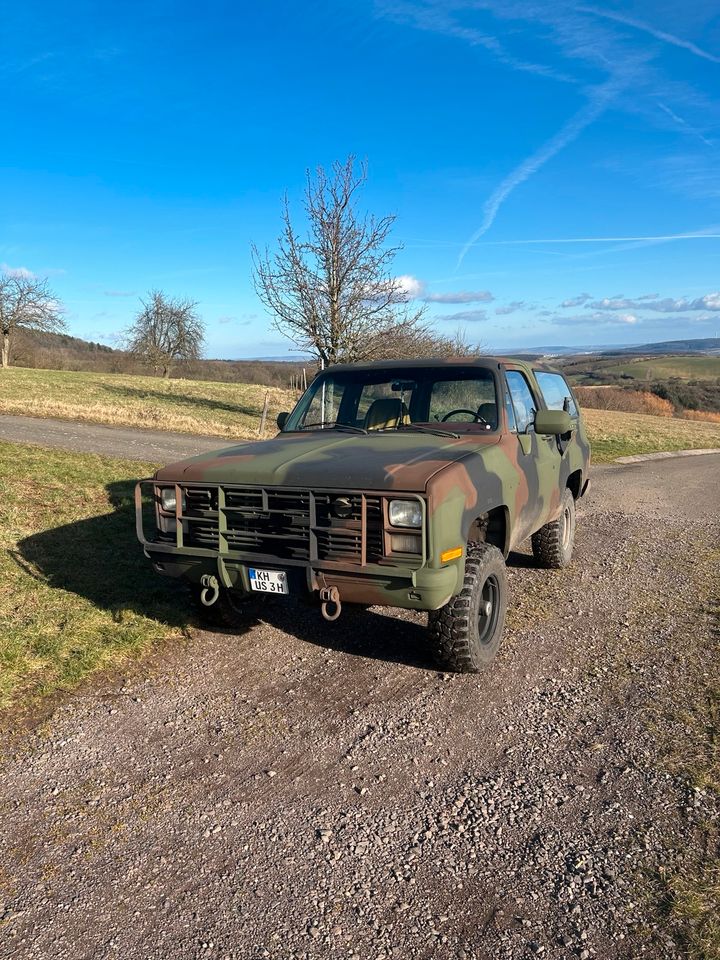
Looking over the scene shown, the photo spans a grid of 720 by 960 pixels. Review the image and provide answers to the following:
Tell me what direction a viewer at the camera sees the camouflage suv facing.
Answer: facing the viewer and to the left of the viewer

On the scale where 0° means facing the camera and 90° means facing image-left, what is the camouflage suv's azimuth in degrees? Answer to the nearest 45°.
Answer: approximately 45°
